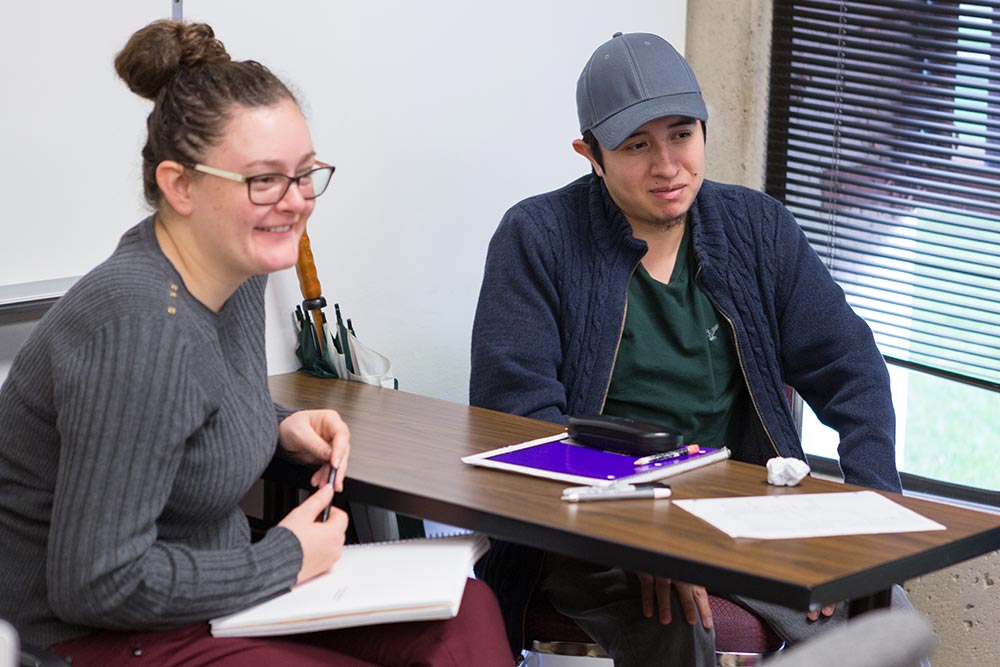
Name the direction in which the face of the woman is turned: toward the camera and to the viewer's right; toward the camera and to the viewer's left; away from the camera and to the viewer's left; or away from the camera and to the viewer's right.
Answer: toward the camera and to the viewer's right

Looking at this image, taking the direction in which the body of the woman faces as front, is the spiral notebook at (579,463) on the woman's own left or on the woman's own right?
on the woman's own left

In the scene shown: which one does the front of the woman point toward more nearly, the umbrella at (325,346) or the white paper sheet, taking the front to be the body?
the white paper sheet

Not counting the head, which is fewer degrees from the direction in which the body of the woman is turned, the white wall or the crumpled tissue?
the crumpled tissue

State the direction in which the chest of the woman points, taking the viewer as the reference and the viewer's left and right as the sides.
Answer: facing the viewer and to the right of the viewer

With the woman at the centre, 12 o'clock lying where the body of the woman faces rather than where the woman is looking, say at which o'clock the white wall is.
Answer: The white wall is roughly at 8 o'clock from the woman.

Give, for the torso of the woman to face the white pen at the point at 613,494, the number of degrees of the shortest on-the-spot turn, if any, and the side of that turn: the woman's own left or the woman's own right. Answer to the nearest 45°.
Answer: approximately 45° to the woman's own left

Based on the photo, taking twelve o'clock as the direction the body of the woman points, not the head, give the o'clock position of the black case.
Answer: The black case is roughly at 10 o'clock from the woman.

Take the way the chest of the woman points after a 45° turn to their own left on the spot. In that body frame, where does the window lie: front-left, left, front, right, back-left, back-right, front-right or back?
front-left

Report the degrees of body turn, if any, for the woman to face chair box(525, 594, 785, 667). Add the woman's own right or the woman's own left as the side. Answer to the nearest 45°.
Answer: approximately 45° to the woman's own left

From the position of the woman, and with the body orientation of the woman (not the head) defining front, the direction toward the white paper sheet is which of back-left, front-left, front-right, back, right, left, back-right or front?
front-left

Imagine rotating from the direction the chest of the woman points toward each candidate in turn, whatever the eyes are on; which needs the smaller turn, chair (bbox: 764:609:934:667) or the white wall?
the chair
